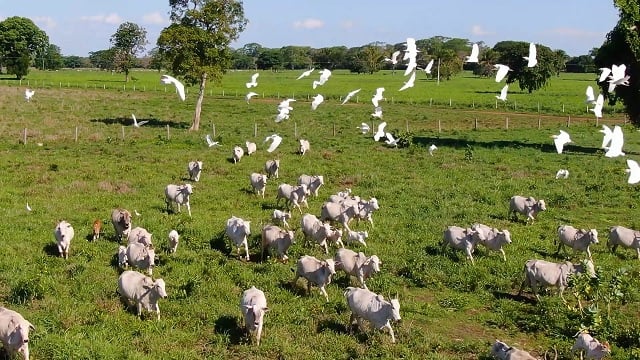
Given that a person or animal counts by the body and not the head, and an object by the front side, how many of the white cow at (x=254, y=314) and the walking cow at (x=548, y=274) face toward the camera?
1

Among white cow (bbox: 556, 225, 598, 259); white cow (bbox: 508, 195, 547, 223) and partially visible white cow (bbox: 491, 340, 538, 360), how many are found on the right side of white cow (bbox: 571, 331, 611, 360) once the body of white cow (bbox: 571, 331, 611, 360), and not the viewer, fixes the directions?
1

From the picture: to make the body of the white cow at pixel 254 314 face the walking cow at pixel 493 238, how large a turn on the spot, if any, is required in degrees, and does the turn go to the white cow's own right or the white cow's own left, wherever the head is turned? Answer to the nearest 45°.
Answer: approximately 135° to the white cow's own left

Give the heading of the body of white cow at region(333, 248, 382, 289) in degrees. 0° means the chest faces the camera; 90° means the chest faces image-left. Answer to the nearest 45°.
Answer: approximately 315°

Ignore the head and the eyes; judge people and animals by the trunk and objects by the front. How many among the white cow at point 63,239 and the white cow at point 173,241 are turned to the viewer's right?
0

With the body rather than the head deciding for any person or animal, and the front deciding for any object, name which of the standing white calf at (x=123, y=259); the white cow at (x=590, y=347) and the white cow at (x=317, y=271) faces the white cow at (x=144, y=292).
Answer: the standing white calf

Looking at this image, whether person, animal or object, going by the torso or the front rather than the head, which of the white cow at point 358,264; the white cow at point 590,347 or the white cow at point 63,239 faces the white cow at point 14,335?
the white cow at point 63,239

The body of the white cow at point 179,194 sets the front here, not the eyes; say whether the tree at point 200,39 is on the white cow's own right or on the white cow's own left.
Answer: on the white cow's own left

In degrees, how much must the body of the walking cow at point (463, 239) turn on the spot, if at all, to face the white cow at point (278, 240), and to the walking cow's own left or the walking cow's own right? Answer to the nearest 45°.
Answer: approximately 135° to the walking cow's own right

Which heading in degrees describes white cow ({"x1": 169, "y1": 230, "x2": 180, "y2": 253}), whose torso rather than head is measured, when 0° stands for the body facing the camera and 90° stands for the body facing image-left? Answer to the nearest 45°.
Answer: approximately 0°
